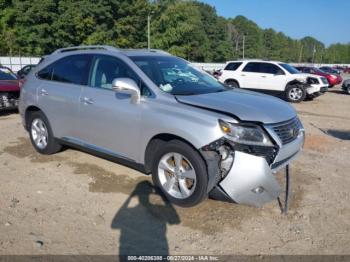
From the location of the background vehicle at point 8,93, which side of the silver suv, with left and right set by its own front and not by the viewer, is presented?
back

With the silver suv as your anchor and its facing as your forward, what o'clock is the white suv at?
The white suv is roughly at 8 o'clock from the silver suv.

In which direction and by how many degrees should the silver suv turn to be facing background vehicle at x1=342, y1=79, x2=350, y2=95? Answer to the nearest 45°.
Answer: approximately 90° to its left

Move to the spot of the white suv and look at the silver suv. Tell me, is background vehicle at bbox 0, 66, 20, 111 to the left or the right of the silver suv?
right

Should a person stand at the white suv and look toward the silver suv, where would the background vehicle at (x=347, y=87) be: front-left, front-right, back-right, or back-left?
back-left

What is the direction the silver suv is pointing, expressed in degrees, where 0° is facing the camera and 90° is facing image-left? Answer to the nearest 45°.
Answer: approximately 315°
